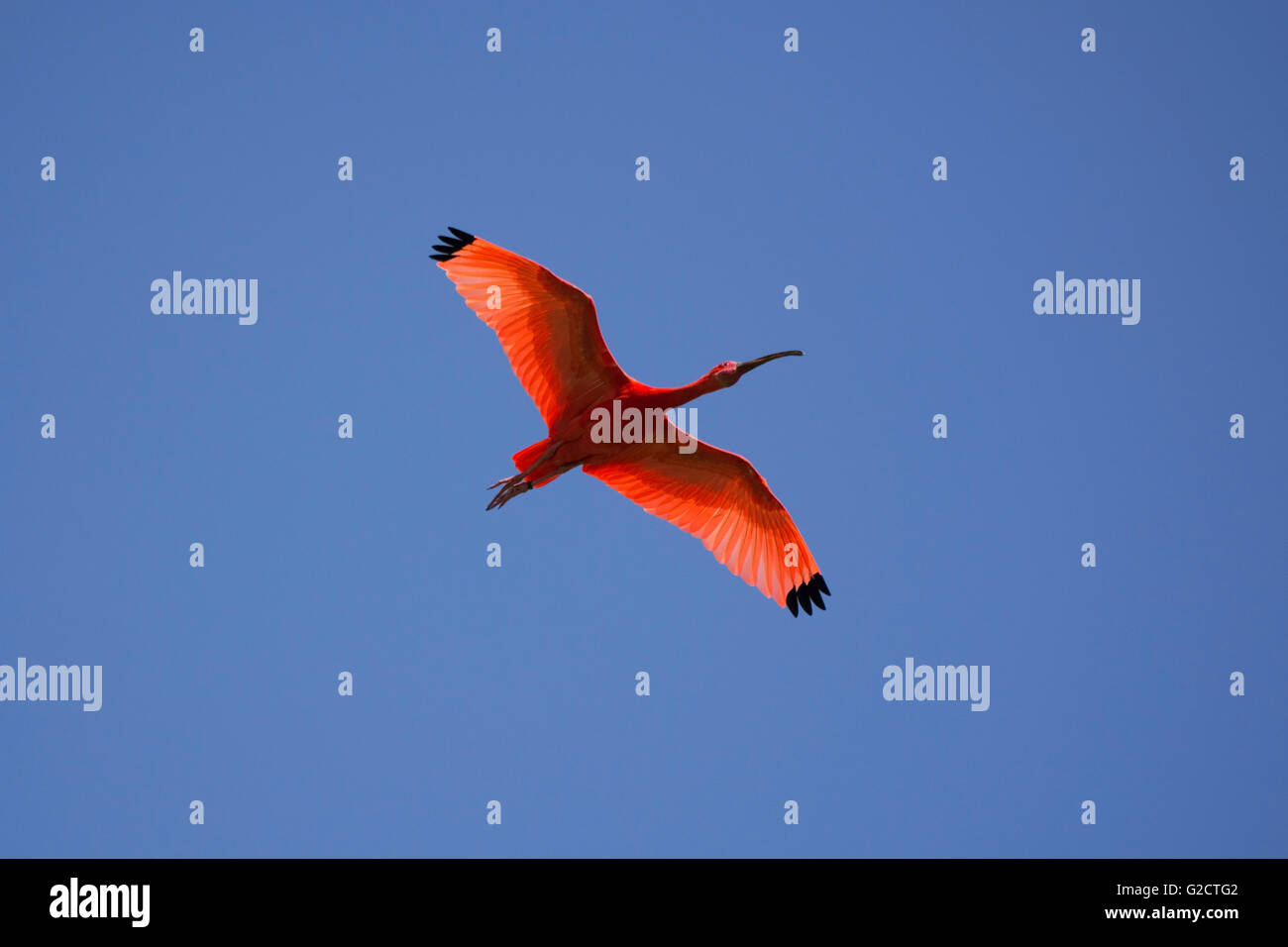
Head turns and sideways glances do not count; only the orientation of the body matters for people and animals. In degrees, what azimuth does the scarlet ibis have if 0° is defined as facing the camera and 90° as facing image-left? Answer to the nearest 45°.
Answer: approximately 270°
